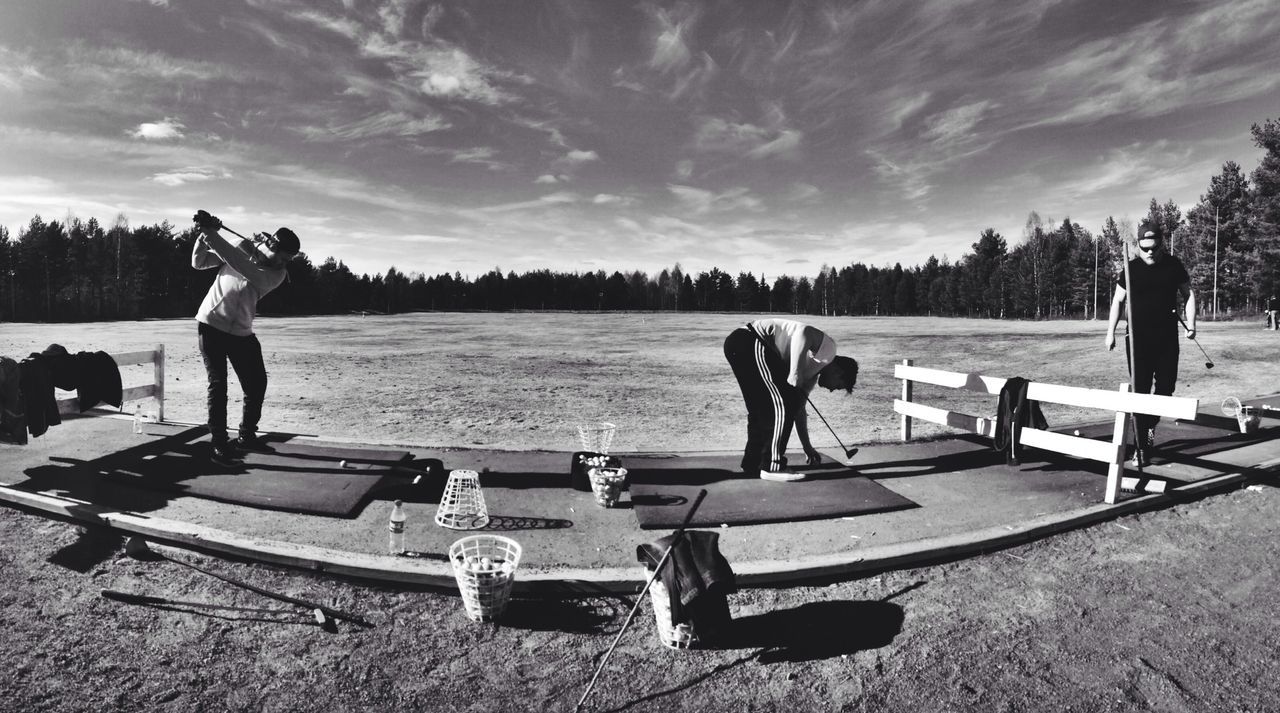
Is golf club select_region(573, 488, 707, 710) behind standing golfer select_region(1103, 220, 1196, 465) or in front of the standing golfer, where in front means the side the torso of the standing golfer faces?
in front

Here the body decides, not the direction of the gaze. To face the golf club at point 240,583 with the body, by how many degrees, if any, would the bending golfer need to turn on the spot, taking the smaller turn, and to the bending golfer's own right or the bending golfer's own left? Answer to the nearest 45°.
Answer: approximately 135° to the bending golfer's own right

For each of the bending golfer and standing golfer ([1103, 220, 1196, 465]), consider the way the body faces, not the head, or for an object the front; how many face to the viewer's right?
1

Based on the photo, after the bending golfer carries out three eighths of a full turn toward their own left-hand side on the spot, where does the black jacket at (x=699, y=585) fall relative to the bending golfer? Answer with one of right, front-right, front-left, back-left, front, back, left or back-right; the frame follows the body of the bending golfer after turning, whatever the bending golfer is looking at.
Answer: back-left

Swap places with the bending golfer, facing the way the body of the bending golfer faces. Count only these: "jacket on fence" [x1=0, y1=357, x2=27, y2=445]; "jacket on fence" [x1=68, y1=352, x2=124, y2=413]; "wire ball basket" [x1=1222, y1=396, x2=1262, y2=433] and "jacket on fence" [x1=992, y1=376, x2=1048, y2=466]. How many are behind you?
2

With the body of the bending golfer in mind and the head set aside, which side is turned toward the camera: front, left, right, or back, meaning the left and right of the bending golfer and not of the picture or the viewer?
right

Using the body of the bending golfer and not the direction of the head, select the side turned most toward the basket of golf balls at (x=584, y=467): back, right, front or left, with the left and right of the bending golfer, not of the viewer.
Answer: back

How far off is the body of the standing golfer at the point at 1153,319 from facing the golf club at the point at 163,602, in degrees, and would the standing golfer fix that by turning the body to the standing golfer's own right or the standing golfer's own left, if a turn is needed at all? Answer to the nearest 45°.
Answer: approximately 45° to the standing golfer's own right

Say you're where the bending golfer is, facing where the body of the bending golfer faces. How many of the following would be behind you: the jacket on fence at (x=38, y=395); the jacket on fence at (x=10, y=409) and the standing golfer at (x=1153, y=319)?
2

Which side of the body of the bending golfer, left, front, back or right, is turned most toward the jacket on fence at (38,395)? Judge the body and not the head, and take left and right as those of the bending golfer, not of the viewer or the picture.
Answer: back

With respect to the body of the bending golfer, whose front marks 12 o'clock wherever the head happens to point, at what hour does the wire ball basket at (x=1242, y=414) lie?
The wire ball basket is roughly at 11 o'clock from the bending golfer.

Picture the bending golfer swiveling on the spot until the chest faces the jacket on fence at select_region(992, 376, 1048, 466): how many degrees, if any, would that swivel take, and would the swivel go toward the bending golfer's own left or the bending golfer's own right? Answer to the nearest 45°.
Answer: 0° — they already face it

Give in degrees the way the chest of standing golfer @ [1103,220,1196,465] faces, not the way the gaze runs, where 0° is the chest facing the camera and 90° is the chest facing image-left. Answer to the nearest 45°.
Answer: approximately 0°
